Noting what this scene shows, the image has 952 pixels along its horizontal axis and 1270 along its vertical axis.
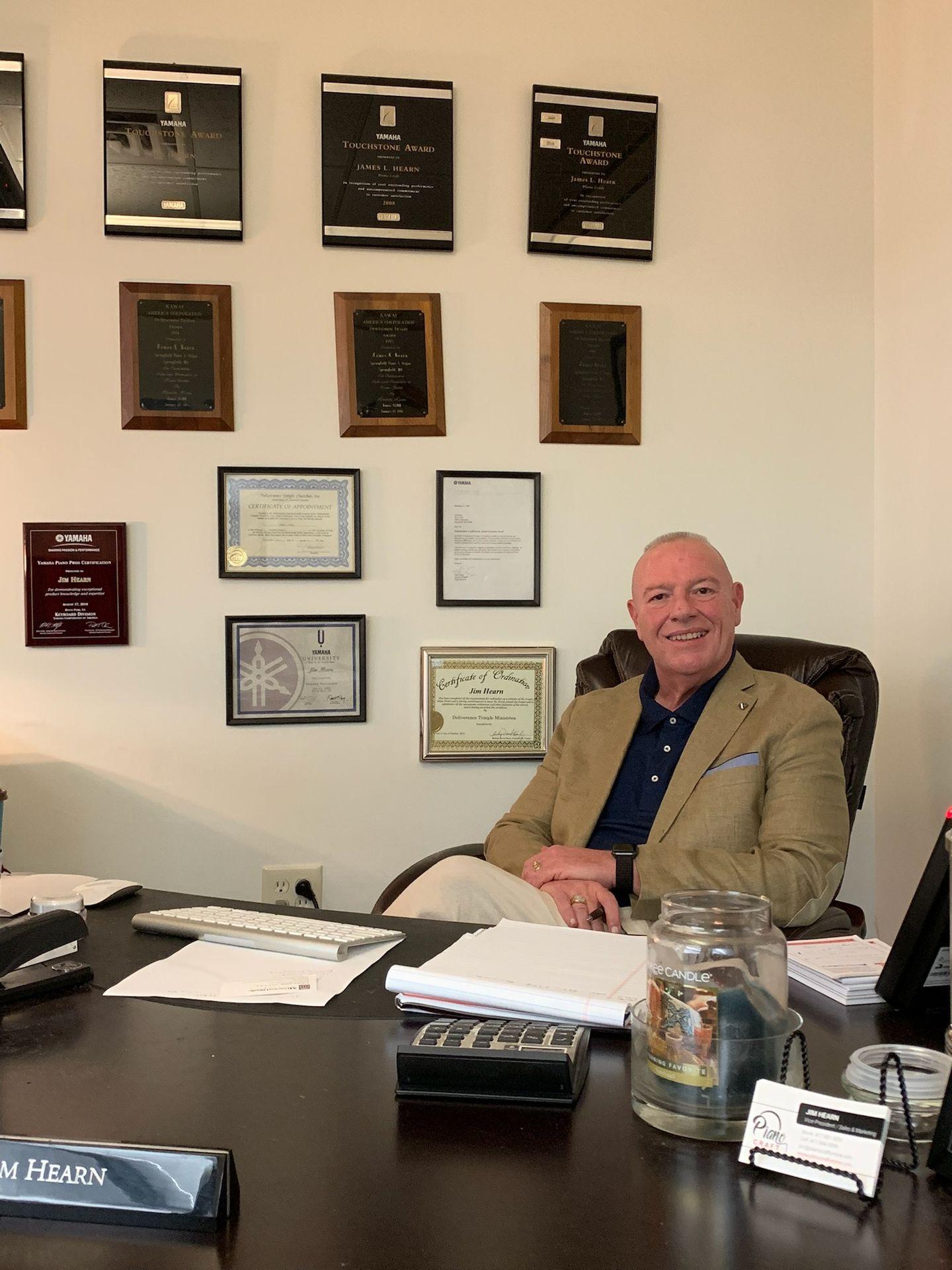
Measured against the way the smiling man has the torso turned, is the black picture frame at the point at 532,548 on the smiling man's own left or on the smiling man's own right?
on the smiling man's own right

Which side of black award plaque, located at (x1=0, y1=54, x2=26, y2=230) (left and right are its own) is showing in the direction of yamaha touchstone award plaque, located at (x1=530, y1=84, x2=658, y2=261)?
left

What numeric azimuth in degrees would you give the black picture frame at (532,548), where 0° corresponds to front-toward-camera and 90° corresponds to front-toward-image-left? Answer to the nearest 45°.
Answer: approximately 0°

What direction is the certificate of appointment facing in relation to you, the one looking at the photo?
facing the viewer
